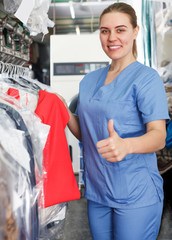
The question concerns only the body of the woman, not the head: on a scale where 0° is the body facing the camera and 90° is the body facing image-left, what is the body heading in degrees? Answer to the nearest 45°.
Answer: approximately 45°

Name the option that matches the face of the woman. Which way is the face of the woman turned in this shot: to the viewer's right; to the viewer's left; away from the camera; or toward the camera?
toward the camera
